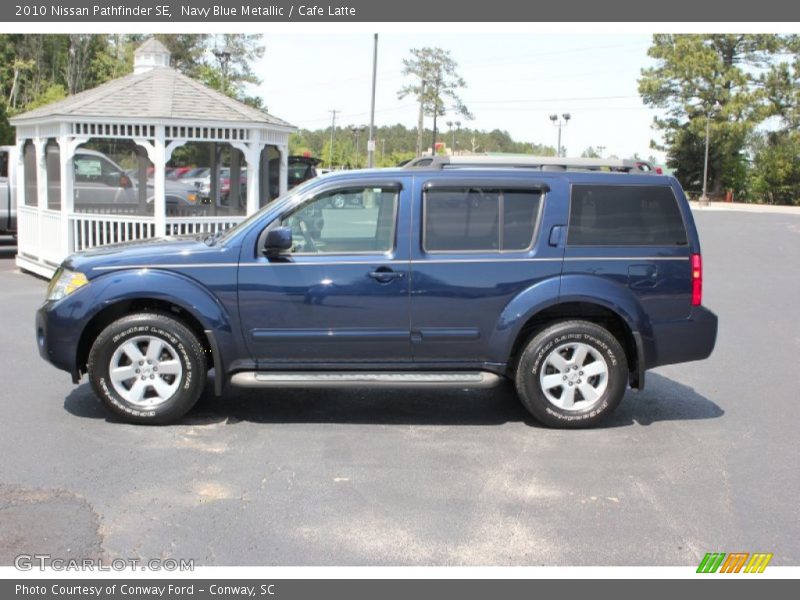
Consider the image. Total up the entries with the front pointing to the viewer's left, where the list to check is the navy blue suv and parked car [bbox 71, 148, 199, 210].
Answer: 1

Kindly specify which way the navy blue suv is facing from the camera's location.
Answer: facing to the left of the viewer

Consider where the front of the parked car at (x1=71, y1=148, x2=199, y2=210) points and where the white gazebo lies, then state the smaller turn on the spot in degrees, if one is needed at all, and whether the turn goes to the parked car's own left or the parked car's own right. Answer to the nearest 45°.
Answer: approximately 90° to the parked car's own right

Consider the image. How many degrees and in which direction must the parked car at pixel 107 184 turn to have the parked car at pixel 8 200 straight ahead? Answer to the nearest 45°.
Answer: approximately 135° to its left

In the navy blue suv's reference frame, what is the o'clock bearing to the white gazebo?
The white gazebo is roughly at 2 o'clock from the navy blue suv.

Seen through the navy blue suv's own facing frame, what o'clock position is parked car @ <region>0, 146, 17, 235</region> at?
The parked car is roughly at 2 o'clock from the navy blue suv.

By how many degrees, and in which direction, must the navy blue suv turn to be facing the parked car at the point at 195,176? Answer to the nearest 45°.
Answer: approximately 90° to its right

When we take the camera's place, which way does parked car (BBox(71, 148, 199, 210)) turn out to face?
facing to the right of the viewer

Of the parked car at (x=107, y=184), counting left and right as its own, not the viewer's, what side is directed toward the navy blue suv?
right

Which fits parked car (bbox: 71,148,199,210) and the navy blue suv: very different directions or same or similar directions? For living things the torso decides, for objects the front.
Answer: very different directions
